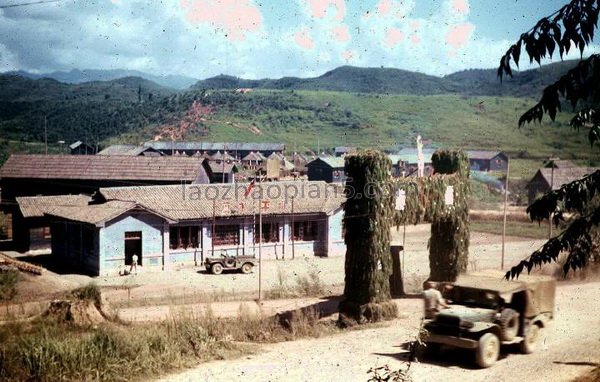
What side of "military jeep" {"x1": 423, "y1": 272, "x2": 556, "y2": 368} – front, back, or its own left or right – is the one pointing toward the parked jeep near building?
right

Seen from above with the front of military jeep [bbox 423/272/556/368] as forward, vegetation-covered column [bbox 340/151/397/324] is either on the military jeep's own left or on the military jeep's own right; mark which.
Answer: on the military jeep's own right

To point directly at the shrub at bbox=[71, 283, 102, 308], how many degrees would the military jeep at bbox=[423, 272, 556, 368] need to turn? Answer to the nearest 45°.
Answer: approximately 45° to its right

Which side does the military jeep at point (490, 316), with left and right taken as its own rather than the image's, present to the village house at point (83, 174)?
right

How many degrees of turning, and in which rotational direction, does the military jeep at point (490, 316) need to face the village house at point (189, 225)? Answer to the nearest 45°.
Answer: approximately 90° to its right

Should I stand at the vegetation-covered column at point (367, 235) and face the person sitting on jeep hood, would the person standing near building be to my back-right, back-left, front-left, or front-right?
back-right

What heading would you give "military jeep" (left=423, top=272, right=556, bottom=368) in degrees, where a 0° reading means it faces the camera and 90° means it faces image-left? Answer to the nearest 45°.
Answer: approximately 45°

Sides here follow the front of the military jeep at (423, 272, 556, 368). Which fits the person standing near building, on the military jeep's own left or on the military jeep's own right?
on the military jeep's own right

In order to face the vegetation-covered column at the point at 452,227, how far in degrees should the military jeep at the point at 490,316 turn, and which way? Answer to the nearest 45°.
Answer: approximately 135° to its right

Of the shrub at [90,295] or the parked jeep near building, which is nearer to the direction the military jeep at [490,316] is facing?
the shrub
